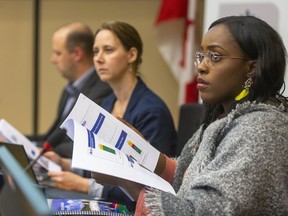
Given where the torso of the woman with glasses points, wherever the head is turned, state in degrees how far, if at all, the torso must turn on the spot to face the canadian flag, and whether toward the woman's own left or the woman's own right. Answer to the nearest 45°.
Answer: approximately 90° to the woman's own right

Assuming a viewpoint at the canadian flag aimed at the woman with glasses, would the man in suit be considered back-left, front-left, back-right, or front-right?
front-right

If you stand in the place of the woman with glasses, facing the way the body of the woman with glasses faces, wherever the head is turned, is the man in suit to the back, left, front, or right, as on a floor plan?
right

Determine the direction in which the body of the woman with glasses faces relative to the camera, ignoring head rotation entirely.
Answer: to the viewer's left

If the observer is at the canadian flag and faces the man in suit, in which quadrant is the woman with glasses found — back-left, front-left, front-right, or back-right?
front-left
